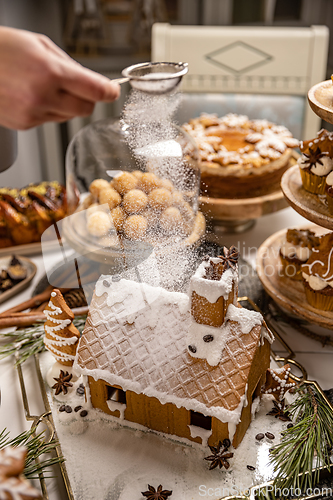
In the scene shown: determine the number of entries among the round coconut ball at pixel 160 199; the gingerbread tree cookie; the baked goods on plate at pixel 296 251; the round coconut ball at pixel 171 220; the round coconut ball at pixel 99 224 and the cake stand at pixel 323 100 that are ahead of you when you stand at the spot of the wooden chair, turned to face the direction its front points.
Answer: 6

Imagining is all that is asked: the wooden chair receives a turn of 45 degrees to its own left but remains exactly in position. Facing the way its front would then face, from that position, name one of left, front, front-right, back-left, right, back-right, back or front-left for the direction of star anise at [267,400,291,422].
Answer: front-right

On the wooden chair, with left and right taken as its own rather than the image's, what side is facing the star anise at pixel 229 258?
front

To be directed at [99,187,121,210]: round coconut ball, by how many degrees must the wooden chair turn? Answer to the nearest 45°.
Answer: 0° — it already faces it

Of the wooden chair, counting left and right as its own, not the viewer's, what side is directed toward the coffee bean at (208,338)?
front

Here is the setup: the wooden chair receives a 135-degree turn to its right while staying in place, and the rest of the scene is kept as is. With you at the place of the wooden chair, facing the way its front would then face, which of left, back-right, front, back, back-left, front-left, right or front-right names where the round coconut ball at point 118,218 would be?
back-left

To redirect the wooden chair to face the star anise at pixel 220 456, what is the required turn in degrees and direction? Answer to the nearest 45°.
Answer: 0° — it already faces it

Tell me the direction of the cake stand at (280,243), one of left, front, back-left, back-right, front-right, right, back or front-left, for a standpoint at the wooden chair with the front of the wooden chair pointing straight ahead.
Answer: front

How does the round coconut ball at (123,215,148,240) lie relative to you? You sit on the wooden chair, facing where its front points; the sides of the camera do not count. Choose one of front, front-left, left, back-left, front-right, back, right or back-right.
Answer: front

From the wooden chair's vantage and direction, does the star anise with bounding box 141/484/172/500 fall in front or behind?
in front

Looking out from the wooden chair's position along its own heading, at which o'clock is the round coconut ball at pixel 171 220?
The round coconut ball is roughly at 12 o'clock from the wooden chair.

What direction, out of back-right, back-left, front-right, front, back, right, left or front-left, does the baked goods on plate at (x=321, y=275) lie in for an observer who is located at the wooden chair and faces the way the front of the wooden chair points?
front

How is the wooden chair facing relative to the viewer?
toward the camera

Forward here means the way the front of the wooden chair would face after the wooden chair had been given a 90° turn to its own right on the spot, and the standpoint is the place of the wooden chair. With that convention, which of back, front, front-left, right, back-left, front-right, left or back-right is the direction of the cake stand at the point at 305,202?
left

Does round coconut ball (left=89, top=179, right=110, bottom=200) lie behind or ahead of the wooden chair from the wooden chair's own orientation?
ahead

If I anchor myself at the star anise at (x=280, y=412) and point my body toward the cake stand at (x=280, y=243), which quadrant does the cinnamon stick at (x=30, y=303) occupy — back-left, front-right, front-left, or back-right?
front-left
